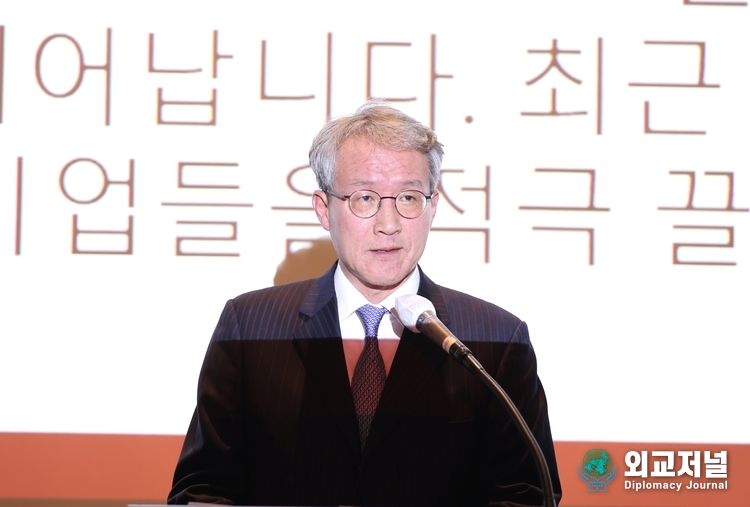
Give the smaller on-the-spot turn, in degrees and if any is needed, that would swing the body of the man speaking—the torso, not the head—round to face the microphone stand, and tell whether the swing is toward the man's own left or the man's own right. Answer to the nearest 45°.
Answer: approximately 45° to the man's own left

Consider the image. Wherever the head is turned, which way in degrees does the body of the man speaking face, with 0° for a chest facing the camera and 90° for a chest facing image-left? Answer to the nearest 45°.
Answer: approximately 0°
